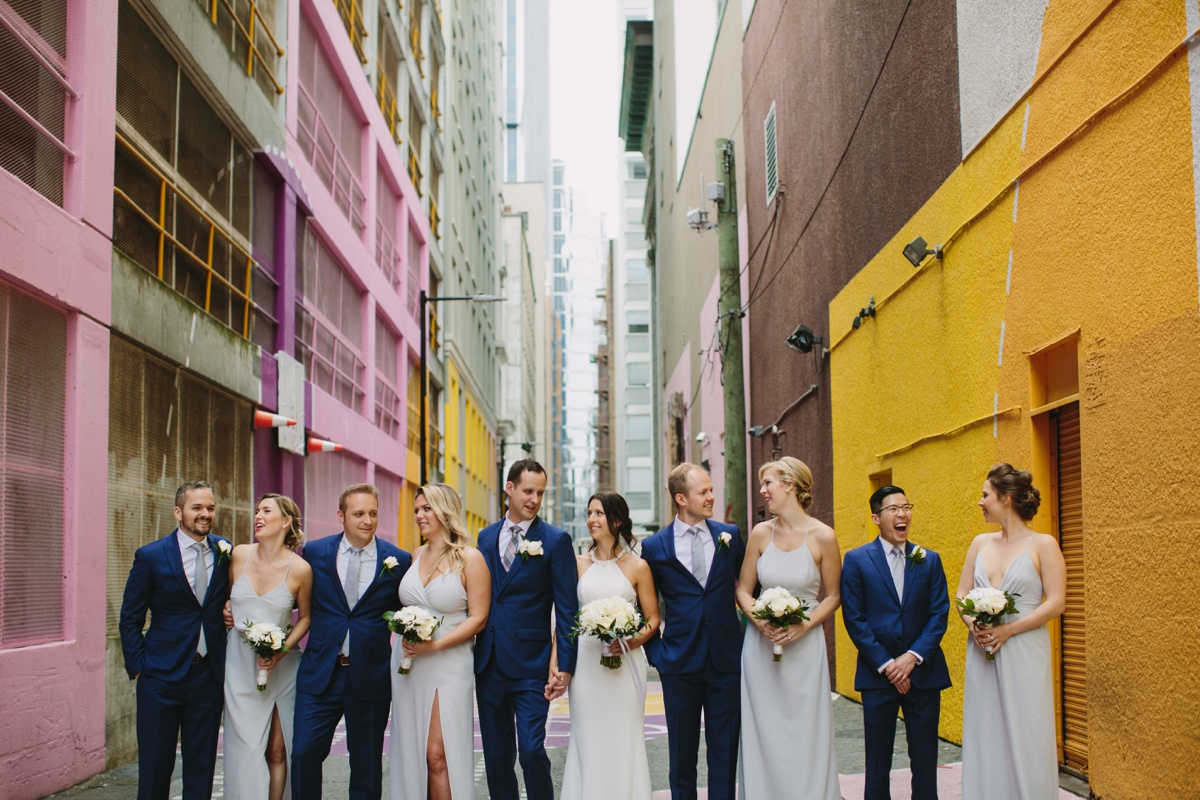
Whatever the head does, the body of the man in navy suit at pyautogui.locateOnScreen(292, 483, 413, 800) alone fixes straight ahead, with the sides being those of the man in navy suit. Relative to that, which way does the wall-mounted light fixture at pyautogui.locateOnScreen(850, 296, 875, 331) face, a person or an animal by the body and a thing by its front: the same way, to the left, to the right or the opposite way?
to the right

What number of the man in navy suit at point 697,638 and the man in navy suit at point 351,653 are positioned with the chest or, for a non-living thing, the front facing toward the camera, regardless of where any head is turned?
2

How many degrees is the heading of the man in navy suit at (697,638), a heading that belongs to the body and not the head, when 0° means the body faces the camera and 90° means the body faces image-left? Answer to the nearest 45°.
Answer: approximately 0°

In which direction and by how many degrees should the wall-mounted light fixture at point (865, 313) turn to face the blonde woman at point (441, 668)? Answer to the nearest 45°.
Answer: approximately 90° to its left

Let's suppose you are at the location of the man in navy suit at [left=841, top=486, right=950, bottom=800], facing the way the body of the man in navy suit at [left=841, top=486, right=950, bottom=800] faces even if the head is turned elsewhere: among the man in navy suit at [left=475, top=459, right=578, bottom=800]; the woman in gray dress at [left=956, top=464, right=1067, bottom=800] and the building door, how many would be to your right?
1

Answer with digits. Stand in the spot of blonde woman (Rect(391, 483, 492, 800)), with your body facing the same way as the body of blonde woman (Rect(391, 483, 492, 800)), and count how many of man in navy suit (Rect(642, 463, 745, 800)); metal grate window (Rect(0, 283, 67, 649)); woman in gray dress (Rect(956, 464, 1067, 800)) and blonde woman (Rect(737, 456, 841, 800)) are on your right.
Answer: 1

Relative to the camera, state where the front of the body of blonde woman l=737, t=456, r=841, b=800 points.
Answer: toward the camera

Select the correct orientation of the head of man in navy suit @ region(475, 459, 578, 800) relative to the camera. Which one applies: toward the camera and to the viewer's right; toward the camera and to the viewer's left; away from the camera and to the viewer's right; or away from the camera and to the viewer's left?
toward the camera and to the viewer's right

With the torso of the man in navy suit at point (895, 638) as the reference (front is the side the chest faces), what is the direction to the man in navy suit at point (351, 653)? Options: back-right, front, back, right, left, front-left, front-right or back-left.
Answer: right

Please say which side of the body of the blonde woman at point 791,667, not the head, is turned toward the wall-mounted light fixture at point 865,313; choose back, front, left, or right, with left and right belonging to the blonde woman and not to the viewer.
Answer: back

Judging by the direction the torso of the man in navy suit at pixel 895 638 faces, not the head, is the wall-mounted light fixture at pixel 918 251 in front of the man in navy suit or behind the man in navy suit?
behind

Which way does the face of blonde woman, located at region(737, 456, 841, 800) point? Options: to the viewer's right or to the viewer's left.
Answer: to the viewer's left

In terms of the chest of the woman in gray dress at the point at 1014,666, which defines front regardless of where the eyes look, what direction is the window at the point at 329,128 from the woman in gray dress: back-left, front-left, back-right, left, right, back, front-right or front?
right

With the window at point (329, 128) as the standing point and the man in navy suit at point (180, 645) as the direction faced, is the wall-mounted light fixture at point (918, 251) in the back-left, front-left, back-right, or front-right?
front-left

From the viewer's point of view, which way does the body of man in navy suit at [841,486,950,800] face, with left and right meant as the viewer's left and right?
facing the viewer

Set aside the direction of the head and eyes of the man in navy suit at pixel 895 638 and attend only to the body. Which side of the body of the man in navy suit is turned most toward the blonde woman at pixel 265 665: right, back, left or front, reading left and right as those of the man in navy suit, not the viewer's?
right

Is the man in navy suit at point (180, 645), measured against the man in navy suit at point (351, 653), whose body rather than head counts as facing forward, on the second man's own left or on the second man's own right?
on the second man's own right

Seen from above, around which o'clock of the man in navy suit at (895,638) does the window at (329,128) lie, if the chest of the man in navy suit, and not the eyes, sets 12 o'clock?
The window is roughly at 5 o'clock from the man in navy suit.

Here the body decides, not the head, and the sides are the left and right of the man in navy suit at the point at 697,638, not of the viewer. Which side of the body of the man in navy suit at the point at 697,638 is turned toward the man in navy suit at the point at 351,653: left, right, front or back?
right
